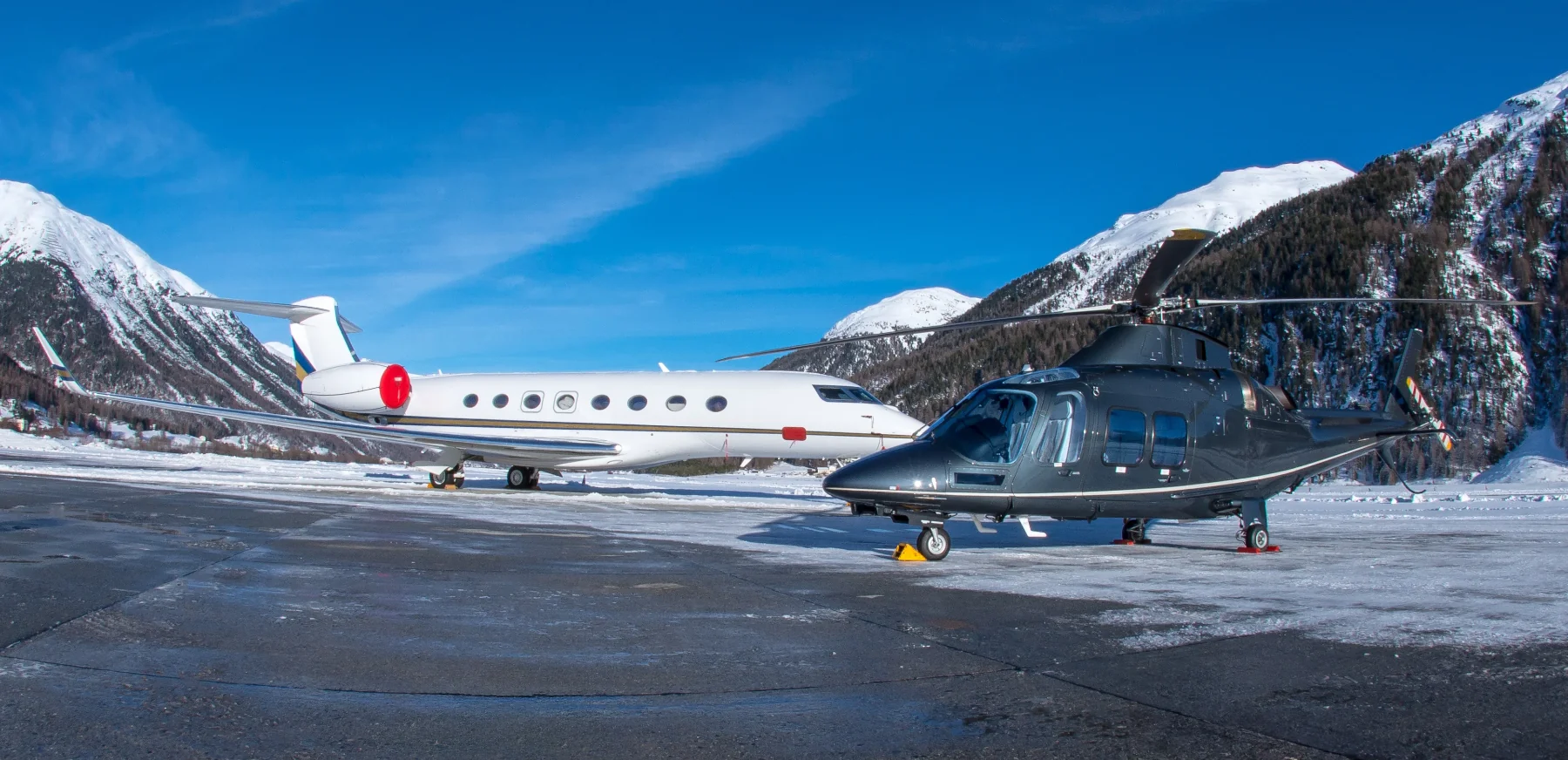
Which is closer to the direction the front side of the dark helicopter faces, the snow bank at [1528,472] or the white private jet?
the white private jet

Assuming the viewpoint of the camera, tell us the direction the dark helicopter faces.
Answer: facing the viewer and to the left of the viewer

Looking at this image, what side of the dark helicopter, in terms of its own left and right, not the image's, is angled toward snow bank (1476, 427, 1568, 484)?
back

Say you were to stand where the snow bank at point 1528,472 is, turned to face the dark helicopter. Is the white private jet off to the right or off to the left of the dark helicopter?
right

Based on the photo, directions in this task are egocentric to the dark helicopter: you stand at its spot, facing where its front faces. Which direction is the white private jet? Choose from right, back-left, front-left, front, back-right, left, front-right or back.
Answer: right
